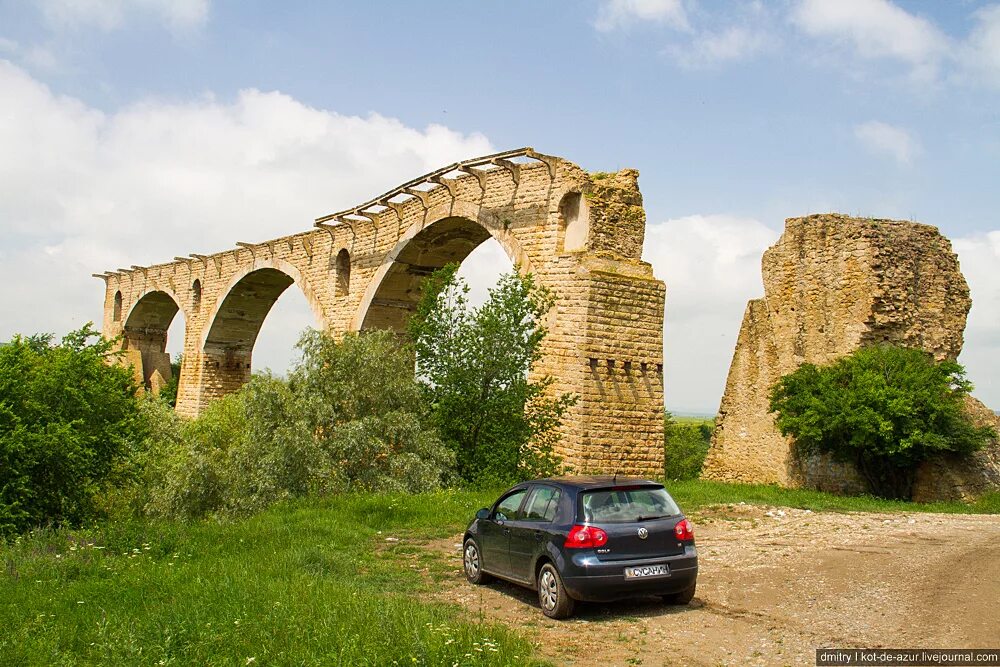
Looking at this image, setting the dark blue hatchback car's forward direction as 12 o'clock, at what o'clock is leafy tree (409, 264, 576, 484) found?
The leafy tree is roughly at 1 o'clock from the dark blue hatchback car.

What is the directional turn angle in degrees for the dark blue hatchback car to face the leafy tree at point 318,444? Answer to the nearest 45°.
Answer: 0° — it already faces it

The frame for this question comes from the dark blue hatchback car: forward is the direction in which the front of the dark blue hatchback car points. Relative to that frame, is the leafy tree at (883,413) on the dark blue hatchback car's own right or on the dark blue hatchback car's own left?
on the dark blue hatchback car's own right

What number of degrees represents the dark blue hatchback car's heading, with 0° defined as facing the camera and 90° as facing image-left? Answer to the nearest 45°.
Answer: approximately 135°

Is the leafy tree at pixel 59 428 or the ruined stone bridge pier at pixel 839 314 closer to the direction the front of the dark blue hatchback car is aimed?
the leafy tree

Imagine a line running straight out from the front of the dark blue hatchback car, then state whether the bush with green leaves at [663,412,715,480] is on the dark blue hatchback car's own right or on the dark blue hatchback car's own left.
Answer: on the dark blue hatchback car's own right

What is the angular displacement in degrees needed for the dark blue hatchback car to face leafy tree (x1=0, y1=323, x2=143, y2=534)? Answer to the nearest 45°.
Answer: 0° — it already faces it

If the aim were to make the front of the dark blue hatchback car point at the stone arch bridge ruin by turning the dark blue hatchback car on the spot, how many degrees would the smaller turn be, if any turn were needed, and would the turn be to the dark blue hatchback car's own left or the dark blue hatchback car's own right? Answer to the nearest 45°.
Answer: approximately 45° to the dark blue hatchback car's own right

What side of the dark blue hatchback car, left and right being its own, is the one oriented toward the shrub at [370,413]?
front
